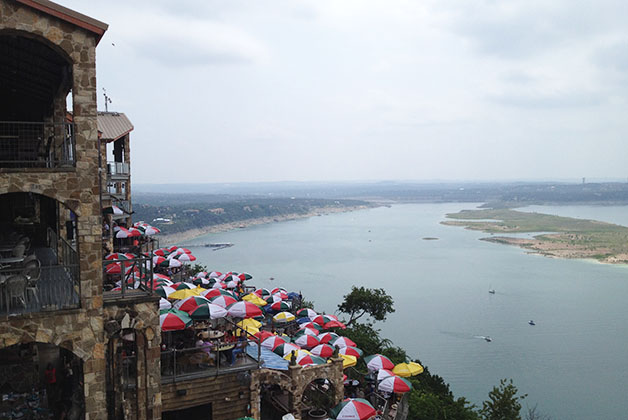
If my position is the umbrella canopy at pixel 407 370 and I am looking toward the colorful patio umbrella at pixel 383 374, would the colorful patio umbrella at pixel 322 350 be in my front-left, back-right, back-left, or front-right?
front-right

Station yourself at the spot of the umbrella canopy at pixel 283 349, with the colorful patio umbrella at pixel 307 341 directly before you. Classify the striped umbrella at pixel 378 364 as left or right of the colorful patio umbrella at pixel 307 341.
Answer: right
